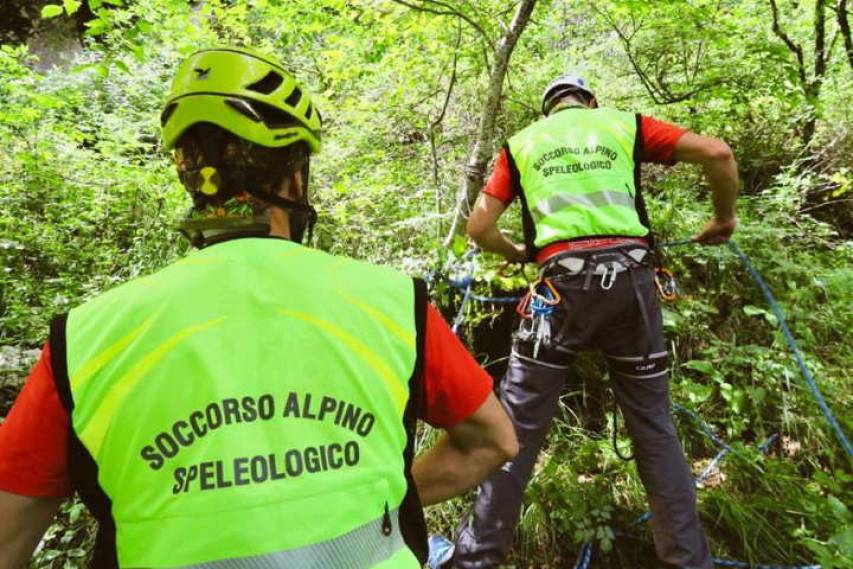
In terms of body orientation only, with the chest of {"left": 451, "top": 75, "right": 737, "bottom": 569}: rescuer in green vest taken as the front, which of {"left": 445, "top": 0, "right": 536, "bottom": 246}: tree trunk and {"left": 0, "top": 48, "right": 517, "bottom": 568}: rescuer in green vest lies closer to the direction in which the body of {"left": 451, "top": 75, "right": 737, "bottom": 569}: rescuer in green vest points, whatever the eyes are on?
the tree trunk

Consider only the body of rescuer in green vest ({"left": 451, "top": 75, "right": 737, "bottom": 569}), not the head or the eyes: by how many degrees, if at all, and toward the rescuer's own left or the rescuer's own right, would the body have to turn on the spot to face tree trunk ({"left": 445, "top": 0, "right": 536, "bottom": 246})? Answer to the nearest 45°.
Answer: approximately 45° to the rescuer's own left

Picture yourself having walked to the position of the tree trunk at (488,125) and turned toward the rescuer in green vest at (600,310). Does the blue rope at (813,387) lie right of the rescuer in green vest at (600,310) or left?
left

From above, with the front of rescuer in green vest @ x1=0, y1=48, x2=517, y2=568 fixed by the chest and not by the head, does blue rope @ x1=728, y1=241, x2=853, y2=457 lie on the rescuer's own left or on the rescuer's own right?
on the rescuer's own right

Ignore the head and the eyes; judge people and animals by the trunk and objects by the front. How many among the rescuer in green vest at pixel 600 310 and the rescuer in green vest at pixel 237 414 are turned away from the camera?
2

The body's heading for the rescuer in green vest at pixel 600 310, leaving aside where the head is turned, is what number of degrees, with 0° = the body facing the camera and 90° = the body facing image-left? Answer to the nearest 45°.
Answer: approximately 180°

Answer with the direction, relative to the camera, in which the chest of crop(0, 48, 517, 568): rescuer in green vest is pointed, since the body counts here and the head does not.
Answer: away from the camera

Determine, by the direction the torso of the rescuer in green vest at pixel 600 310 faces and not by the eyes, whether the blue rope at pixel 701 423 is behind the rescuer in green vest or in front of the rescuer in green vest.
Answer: in front

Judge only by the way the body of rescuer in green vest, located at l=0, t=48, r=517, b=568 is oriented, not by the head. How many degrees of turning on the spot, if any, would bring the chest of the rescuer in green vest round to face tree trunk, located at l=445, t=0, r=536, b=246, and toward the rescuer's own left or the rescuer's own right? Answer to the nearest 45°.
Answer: approximately 45° to the rescuer's own right

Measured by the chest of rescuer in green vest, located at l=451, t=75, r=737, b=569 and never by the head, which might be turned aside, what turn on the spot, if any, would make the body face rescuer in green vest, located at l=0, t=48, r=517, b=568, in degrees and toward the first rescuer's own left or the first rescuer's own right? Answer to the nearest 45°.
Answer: approximately 180°
